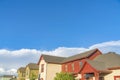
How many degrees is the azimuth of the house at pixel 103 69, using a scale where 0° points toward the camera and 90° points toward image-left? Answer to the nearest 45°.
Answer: approximately 45°
